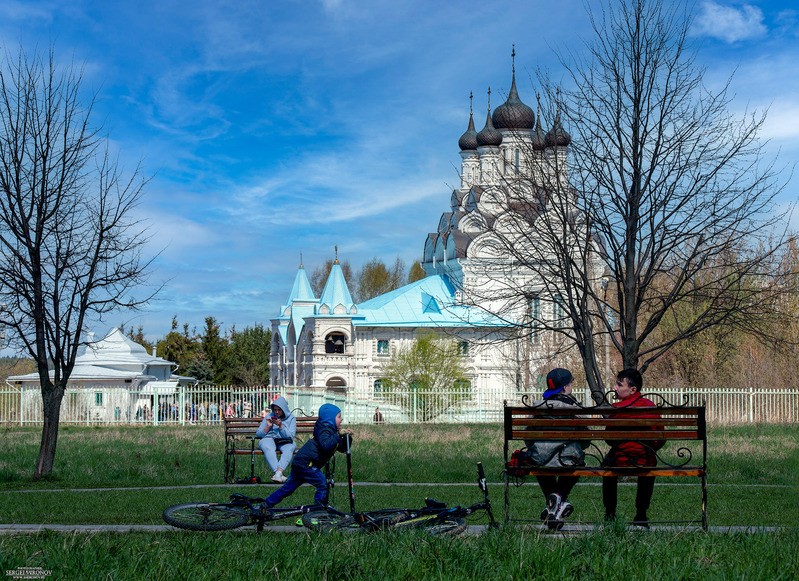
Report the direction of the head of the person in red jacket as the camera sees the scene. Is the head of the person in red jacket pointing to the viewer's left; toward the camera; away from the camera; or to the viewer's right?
to the viewer's left

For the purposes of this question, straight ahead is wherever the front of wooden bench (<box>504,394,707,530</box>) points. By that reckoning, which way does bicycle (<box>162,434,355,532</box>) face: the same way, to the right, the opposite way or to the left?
to the right

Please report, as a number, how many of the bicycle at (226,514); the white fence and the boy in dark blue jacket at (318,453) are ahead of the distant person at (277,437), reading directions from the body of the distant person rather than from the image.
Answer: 2

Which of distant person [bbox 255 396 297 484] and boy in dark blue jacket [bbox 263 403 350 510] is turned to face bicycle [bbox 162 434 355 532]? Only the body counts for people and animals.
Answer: the distant person

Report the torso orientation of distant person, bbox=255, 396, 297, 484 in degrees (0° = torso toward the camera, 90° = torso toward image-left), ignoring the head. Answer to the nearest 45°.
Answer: approximately 0°

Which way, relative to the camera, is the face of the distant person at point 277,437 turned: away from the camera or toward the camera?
toward the camera

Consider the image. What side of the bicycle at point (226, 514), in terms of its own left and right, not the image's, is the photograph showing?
right

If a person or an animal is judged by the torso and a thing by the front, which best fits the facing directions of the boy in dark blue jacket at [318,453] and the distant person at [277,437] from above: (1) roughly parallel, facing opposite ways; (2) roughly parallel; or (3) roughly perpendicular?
roughly perpendicular

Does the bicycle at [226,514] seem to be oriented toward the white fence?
no

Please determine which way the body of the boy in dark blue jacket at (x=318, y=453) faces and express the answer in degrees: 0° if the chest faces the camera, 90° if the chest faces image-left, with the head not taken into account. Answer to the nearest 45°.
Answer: approximately 270°
